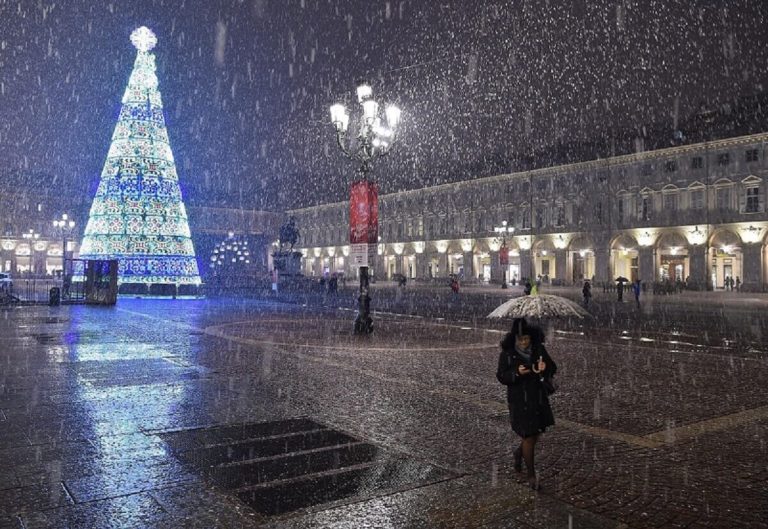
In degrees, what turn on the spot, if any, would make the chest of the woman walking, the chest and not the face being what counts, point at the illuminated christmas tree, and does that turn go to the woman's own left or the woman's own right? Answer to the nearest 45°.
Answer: approximately 135° to the woman's own right

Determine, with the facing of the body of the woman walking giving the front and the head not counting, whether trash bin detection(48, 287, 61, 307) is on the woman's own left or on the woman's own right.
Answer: on the woman's own right

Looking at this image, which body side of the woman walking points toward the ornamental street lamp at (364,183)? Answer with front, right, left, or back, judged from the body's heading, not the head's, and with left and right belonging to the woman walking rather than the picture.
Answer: back

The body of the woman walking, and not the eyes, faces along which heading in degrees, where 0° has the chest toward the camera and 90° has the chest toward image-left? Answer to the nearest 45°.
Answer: approximately 0°
